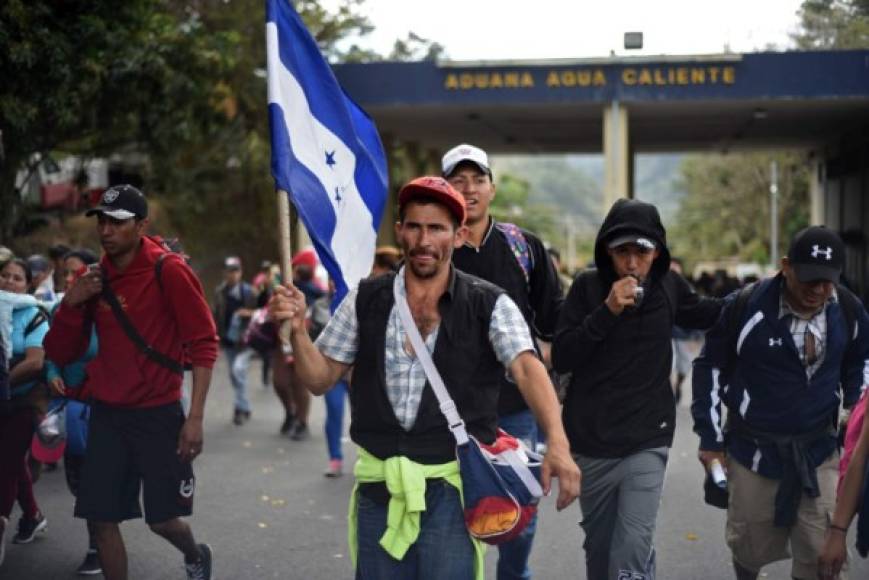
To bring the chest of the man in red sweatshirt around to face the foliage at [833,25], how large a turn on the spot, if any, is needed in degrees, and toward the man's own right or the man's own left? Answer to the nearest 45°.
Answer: approximately 180°

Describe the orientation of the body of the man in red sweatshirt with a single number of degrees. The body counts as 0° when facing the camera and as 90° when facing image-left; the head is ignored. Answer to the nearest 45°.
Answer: approximately 45°

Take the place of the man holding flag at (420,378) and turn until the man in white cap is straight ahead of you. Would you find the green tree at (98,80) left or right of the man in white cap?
left

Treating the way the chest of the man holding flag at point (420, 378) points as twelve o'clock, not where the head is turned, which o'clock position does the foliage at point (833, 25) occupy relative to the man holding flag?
The foliage is roughly at 7 o'clock from the man holding flag.

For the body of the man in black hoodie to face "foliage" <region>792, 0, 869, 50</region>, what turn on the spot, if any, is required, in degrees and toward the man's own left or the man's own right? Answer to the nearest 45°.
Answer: approximately 180°

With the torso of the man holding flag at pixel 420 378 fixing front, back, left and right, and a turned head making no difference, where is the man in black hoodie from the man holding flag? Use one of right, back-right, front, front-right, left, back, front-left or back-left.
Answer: back-left

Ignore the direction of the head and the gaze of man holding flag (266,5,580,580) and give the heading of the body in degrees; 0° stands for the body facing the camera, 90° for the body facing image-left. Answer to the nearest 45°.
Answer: approximately 0°

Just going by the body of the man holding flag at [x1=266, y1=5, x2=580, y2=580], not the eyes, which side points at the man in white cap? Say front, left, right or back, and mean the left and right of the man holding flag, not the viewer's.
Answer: back

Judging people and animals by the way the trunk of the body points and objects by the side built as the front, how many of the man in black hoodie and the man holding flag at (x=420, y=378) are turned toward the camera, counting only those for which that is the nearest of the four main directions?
2
